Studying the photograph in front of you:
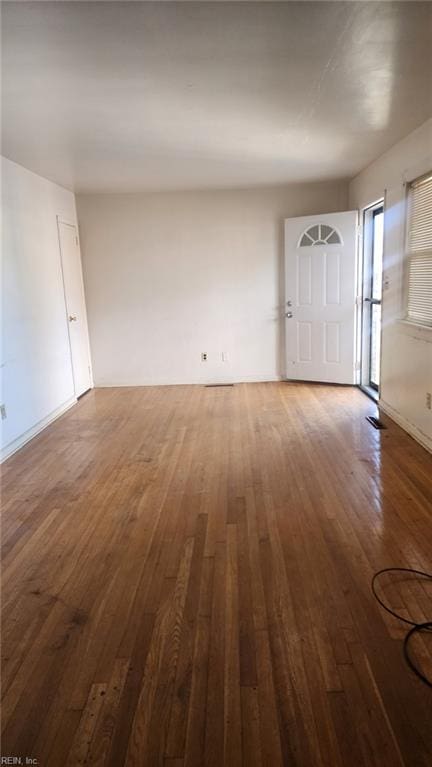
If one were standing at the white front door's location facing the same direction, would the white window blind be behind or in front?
in front

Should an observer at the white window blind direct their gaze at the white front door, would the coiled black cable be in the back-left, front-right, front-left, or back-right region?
back-left

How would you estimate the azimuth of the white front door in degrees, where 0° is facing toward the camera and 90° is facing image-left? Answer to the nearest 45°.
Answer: approximately 0°

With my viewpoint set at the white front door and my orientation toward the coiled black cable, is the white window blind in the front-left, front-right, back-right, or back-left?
front-left

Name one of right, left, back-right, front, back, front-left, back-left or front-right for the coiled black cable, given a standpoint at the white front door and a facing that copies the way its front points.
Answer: front
